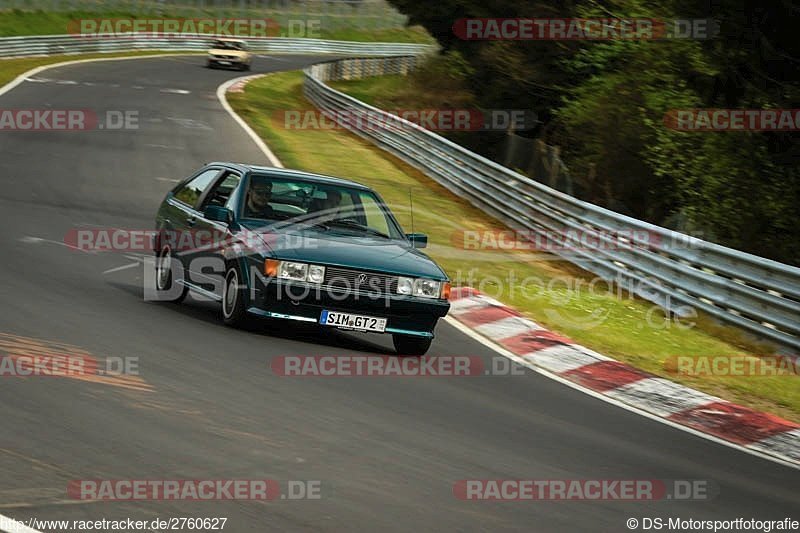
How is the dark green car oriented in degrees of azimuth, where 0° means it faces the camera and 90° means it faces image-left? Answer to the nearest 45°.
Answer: approximately 315°

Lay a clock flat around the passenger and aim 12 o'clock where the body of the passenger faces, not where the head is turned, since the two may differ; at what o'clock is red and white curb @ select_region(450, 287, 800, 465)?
The red and white curb is roughly at 11 o'clock from the passenger.

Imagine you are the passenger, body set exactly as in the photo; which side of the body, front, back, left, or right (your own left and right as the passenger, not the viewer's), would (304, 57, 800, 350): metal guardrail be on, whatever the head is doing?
left

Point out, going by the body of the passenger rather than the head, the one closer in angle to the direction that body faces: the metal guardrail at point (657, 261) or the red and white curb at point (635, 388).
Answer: the red and white curb

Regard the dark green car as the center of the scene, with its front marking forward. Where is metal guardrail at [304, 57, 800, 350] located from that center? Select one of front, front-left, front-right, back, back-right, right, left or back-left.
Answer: left

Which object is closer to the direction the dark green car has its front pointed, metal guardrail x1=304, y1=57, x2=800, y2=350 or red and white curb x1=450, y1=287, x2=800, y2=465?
the red and white curb
